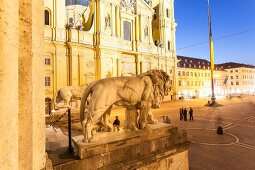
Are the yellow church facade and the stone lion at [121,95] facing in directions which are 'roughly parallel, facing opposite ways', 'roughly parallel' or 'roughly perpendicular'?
roughly perpendicular

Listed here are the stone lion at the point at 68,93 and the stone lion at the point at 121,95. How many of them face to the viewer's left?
0

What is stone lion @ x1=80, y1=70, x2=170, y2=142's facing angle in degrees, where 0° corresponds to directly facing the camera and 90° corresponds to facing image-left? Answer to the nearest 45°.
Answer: approximately 225°

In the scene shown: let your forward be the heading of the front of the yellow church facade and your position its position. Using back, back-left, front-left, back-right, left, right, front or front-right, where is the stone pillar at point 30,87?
front-right

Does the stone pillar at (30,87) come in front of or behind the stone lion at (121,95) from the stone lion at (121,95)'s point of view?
behind

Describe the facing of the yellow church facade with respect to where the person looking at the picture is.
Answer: facing the viewer and to the right of the viewer

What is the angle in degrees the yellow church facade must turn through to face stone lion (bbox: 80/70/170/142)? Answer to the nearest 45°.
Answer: approximately 45° to its right

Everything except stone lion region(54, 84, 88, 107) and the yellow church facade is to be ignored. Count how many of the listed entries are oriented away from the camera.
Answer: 0

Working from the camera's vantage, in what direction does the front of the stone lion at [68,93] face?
facing to the right of the viewer

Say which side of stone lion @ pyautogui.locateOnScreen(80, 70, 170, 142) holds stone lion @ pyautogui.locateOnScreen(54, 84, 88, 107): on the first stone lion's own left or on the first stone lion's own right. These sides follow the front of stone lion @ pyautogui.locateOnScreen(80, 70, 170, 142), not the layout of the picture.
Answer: on the first stone lion's own left
